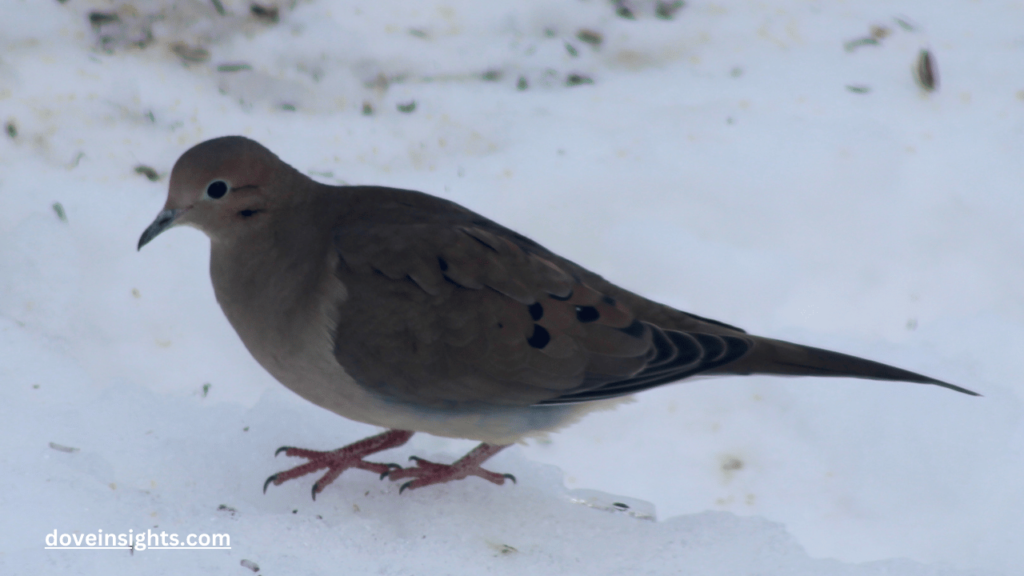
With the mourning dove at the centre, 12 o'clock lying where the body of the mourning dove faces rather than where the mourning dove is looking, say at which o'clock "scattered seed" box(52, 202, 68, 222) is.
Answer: The scattered seed is roughly at 1 o'clock from the mourning dove.

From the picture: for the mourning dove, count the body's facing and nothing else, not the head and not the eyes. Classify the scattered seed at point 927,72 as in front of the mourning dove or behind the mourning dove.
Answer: behind

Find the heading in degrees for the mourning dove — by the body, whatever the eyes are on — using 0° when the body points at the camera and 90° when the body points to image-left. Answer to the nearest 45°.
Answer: approximately 90°

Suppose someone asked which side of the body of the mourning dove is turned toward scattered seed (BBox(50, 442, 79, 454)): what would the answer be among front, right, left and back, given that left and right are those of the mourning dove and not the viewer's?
front

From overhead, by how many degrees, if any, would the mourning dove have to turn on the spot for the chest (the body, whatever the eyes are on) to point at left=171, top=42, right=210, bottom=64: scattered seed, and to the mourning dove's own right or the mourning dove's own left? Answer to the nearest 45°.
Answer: approximately 45° to the mourning dove's own right

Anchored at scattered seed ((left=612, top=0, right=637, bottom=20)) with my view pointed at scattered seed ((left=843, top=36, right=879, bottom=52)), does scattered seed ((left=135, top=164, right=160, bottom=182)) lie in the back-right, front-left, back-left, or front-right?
back-right
